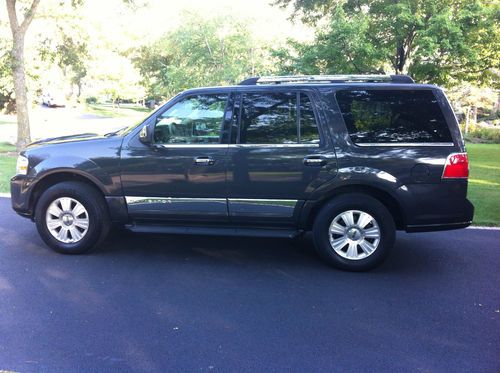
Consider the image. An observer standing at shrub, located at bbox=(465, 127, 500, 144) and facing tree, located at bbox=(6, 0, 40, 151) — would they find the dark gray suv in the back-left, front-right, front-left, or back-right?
front-left

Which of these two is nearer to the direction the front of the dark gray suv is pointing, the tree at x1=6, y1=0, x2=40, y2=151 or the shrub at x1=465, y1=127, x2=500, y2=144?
the tree

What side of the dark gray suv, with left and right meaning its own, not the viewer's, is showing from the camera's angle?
left

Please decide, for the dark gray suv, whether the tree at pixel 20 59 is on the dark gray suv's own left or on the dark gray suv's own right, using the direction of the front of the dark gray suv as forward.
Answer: on the dark gray suv's own right

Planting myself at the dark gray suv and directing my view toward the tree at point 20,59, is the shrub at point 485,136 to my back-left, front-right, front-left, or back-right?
front-right

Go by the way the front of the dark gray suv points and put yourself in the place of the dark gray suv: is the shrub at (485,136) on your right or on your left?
on your right
